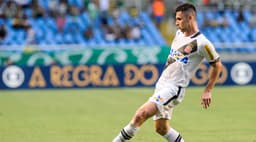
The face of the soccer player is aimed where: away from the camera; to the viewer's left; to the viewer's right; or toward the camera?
to the viewer's left

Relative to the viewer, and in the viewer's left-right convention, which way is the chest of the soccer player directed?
facing the viewer and to the left of the viewer
